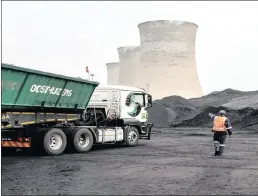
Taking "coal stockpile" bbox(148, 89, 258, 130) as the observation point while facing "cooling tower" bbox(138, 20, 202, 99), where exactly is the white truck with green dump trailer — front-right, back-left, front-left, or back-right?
back-left

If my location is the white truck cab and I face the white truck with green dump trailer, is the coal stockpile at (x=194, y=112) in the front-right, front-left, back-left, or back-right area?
back-right

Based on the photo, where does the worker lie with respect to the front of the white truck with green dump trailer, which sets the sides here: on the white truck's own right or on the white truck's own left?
on the white truck's own right

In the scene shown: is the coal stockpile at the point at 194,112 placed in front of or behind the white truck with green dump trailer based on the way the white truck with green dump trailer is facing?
in front

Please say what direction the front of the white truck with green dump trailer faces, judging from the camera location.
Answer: facing away from the viewer and to the right of the viewer

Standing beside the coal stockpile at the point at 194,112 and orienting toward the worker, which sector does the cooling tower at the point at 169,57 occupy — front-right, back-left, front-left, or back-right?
back-right
